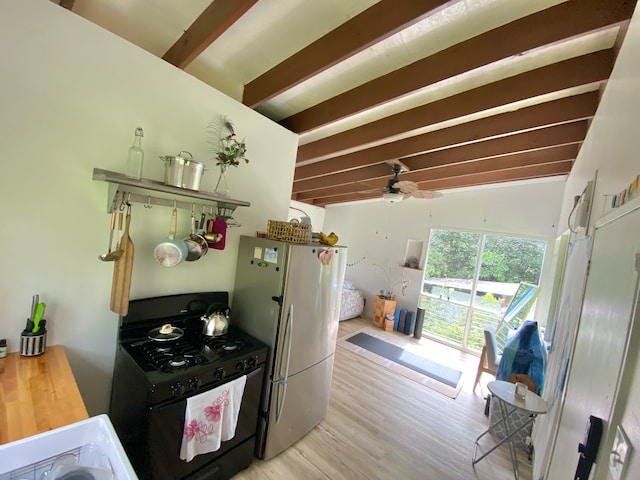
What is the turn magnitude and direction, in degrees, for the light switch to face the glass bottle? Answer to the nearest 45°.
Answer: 0° — it already faces it

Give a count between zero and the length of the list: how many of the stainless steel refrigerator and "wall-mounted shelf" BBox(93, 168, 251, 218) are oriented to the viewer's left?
0

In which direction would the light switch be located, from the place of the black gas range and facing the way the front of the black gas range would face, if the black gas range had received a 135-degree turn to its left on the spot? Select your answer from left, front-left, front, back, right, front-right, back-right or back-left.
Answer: back-right

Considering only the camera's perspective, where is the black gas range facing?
facing the viewer and to the right of the viewer

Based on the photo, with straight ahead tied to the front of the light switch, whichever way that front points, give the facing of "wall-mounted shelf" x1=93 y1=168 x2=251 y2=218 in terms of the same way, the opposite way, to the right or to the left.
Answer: the opposite way

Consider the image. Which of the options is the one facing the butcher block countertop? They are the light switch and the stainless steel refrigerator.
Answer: the light switch

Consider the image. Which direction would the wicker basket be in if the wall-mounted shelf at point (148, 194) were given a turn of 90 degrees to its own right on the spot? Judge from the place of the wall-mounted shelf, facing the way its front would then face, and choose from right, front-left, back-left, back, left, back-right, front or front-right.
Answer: back-left

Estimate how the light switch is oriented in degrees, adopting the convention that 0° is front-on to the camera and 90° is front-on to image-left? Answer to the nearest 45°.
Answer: approximately 45°

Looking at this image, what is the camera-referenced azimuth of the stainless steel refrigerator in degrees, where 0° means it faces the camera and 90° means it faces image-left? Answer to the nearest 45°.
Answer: approximately 315°

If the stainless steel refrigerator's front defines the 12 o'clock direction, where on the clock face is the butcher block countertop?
The butcher block countertop is roughly at 3 o'clock from the stainless steel refrigerator.

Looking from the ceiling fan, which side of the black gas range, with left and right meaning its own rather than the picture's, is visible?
left

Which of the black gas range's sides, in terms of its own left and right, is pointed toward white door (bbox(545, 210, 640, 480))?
front

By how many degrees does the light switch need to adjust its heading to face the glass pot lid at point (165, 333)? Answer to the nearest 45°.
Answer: approximately 45° to its right
